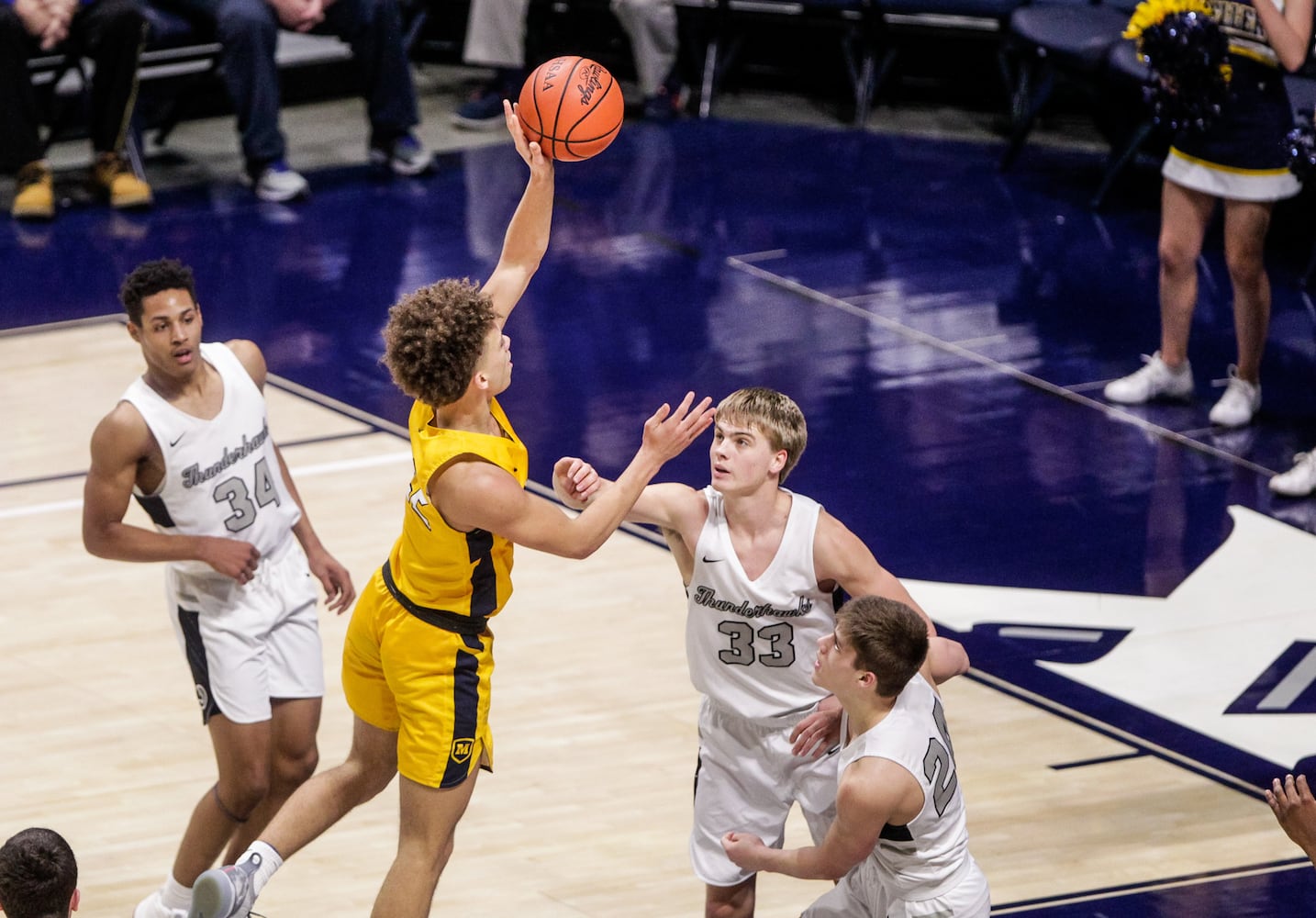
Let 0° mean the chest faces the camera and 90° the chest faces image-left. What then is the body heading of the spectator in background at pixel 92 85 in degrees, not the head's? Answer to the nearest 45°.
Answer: approximately 0°

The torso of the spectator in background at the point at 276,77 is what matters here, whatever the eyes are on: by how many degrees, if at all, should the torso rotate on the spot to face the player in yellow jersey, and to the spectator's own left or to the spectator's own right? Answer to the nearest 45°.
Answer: approximately 45° to the spectator's own right

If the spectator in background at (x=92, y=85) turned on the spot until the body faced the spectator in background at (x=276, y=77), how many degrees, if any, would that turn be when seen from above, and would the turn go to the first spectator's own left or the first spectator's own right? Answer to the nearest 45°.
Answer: approximately 90° to the first spectator's own left

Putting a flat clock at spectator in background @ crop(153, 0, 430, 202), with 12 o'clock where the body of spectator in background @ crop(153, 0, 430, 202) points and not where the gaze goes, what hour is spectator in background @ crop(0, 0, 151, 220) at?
spectator in background @ crop(0, 0, 151, 220) is roughly at 4 o'clock from spectator in background @ crop(153, 0, 430, 202).

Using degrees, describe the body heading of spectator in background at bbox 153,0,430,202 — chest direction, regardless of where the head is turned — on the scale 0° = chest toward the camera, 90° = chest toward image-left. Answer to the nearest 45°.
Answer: approximately 315°

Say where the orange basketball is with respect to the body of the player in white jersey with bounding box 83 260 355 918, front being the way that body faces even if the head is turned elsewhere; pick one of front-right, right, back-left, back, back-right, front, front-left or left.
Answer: left

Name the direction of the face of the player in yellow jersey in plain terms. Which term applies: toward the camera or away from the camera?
away from the camera

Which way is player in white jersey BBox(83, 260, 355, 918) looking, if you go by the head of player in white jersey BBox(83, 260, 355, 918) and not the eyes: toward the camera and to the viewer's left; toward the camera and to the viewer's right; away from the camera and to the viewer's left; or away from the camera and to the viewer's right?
toward the camera and to the viewer's right

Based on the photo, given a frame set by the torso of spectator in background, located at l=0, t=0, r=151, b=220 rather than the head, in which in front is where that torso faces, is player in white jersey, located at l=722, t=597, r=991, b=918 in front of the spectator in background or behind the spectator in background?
in front

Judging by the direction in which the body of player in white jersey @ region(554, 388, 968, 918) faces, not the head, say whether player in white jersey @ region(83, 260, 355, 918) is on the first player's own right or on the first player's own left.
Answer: on the first player's own right

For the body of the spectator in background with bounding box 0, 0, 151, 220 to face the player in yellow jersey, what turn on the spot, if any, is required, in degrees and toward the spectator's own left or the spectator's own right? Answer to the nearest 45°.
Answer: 0° — they already face them

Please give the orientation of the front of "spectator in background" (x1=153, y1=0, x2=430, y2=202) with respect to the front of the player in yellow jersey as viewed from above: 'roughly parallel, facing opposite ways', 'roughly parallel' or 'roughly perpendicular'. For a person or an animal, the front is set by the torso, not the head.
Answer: roughly perpendicular

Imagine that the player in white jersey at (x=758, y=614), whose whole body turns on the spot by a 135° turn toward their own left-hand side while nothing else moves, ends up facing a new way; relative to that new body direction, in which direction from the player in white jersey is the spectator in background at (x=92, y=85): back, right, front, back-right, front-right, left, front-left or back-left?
left

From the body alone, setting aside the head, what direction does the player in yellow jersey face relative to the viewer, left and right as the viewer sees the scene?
facing away from the viewer and to the right of the viewer
